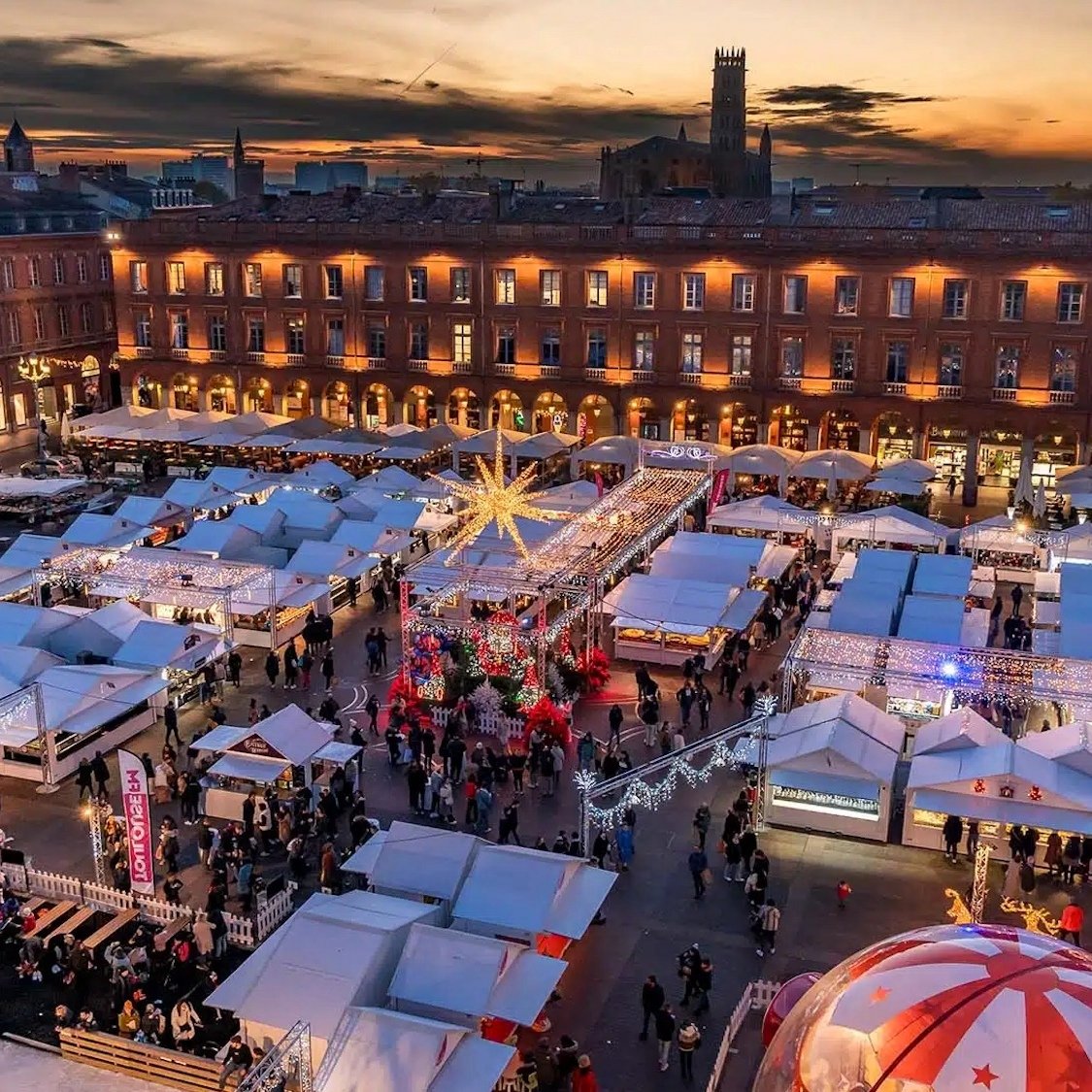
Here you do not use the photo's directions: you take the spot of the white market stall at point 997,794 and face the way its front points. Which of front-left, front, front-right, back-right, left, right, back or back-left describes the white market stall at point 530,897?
front-right

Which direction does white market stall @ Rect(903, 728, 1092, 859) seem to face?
toward the camera

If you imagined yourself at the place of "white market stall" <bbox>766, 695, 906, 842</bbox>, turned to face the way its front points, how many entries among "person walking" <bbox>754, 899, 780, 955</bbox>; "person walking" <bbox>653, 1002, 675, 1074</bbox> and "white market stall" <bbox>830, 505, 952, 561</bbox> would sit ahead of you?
2

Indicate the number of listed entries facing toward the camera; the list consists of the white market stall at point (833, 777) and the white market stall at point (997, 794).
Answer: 2

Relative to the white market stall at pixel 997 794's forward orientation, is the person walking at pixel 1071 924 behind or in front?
in front

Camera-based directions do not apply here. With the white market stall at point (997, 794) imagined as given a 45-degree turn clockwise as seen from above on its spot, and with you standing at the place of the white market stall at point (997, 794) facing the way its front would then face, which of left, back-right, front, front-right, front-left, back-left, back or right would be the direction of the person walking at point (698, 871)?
front

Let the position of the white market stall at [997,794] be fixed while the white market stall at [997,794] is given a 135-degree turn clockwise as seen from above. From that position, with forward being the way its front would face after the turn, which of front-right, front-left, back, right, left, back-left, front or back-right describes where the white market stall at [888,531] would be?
front-right

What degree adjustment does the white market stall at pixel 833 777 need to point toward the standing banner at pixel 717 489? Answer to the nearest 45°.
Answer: approximately 180°

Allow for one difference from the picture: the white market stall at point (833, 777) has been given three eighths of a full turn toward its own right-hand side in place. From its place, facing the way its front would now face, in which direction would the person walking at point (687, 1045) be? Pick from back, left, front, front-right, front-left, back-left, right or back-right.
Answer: back-left

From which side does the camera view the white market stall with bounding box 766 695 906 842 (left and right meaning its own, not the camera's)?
front

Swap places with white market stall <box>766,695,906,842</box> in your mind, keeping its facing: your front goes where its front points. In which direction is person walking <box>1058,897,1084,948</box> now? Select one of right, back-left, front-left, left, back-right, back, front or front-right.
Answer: front-left

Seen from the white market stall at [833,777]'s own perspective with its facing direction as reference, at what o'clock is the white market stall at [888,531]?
the white market stall at [888,531] is roughly at 6 o'clock from the white market stall at [833,777].

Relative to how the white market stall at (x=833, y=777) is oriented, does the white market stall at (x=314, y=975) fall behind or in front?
in front

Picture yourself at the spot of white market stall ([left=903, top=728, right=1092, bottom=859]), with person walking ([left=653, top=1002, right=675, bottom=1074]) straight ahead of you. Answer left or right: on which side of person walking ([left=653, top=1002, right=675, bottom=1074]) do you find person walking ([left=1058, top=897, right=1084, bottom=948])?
left
